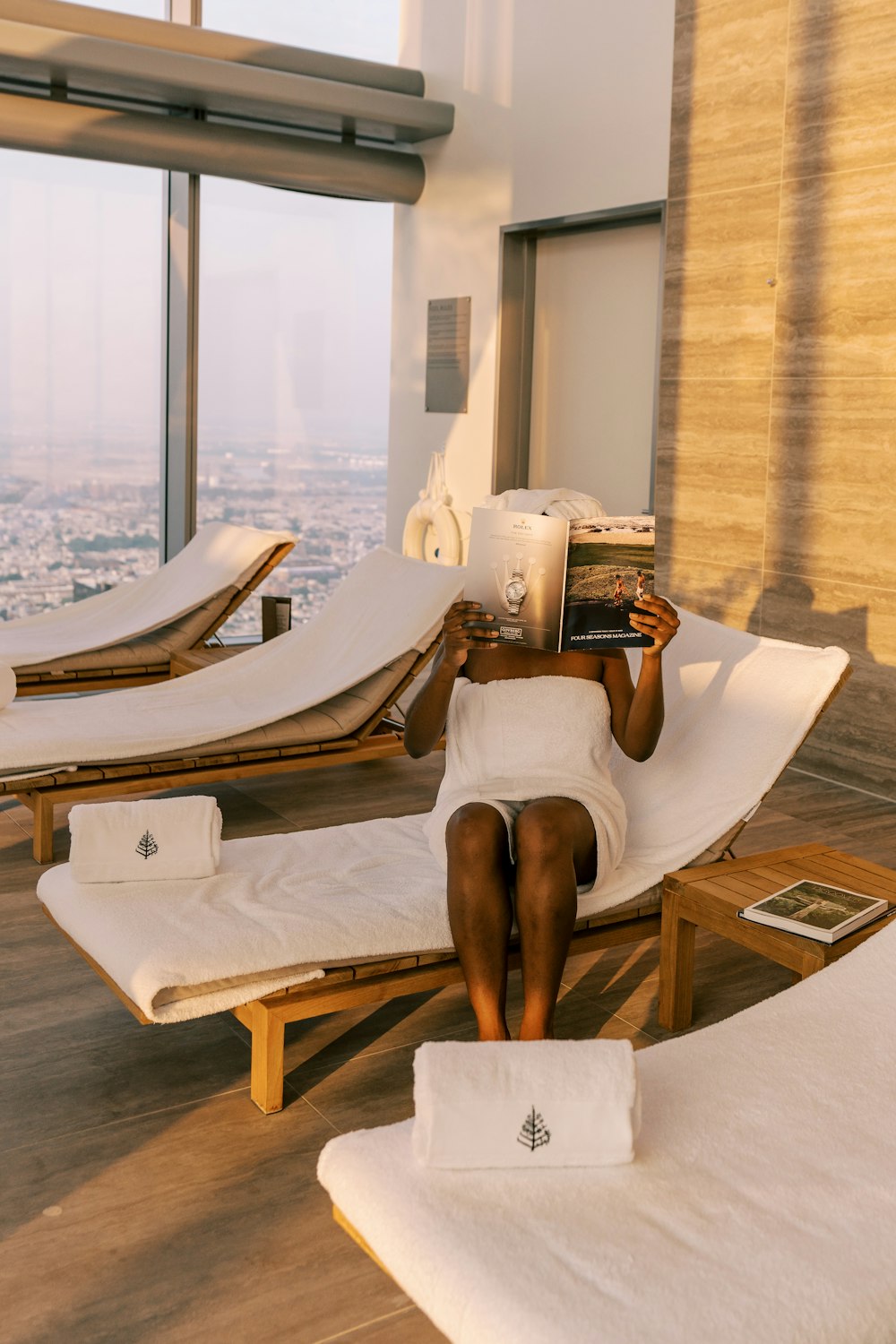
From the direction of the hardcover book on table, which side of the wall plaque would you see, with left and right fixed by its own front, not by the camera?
front

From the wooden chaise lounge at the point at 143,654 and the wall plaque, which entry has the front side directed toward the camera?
the wall plaque

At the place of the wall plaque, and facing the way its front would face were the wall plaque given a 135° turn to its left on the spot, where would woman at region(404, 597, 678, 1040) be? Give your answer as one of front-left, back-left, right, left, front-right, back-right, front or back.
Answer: back-right

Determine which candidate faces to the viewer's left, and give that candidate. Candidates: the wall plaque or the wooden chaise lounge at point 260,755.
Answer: the wooden chaise lounge

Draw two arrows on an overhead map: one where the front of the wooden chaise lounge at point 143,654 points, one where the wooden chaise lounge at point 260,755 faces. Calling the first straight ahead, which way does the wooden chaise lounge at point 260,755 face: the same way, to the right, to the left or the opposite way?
the same way

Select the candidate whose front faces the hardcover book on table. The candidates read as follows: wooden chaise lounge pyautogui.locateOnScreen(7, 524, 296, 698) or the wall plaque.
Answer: the wall plaque

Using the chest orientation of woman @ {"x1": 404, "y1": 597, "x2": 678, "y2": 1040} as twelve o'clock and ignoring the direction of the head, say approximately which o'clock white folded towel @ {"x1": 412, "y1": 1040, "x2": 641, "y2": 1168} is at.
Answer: The white folded towel is roughly at 12 o'clock from the woman.

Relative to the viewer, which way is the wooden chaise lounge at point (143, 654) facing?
to the viewer's left

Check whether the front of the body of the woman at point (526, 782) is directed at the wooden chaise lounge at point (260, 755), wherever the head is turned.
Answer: no

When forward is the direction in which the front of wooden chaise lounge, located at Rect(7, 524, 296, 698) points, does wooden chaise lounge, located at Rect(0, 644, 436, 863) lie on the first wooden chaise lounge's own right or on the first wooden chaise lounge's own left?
on the first wooden chaise lounge's own left

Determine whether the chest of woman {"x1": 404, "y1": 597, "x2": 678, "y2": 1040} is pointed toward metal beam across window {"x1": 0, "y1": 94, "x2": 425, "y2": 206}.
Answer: no

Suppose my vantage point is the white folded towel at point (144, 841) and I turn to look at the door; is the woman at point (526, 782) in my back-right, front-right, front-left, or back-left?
front-right

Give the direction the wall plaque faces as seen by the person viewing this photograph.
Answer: facing the viewer

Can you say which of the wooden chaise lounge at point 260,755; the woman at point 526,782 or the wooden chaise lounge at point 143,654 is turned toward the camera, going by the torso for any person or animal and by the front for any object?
the woman

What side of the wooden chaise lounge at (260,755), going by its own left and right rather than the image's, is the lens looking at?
left

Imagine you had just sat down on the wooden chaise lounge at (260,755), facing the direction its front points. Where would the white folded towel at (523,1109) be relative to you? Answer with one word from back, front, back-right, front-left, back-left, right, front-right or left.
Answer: left
